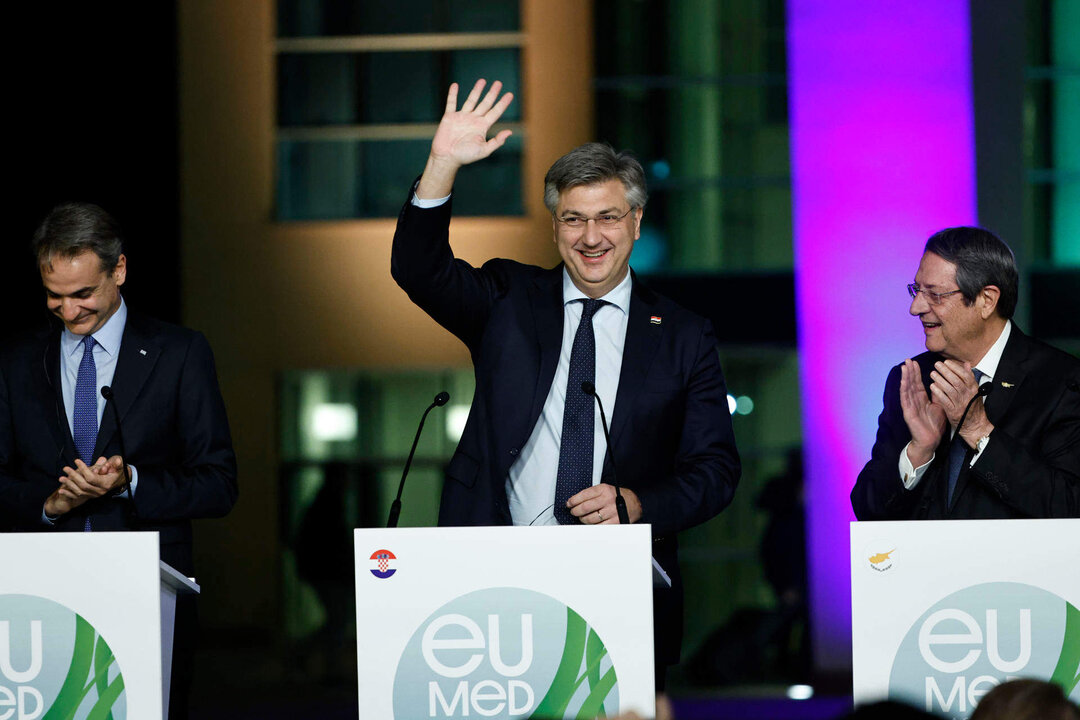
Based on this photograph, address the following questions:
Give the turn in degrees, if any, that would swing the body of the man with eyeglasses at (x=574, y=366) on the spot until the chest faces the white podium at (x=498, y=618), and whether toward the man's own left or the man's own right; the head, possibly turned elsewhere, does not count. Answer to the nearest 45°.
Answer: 0° — they already face it

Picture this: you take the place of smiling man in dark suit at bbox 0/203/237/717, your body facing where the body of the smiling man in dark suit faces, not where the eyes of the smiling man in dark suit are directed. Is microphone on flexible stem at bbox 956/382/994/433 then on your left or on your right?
on your left

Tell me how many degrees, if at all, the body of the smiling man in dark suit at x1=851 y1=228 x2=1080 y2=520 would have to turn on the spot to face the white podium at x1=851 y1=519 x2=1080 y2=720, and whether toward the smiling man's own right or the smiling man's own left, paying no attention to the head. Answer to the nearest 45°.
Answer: approximately 45° to the smiling man's own left

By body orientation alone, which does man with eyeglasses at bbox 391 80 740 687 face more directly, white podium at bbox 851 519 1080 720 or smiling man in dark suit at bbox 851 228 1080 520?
the white podium

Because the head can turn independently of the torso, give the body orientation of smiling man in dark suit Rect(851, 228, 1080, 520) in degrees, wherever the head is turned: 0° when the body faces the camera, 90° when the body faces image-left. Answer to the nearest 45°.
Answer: approximately 45°

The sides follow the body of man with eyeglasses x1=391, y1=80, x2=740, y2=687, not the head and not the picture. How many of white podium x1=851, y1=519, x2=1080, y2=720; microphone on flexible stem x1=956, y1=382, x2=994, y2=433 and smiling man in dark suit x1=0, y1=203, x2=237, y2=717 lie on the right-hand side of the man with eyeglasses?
1

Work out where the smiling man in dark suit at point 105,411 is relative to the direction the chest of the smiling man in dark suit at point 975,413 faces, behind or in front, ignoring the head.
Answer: in front

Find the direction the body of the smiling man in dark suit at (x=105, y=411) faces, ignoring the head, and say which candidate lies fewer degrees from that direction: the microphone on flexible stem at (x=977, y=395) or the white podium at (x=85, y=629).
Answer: the white podium

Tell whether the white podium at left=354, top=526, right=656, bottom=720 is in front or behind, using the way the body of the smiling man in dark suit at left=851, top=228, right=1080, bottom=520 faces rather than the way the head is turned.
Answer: in front

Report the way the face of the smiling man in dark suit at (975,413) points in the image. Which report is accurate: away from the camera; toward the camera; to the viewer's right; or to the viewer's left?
to the viewer's left
